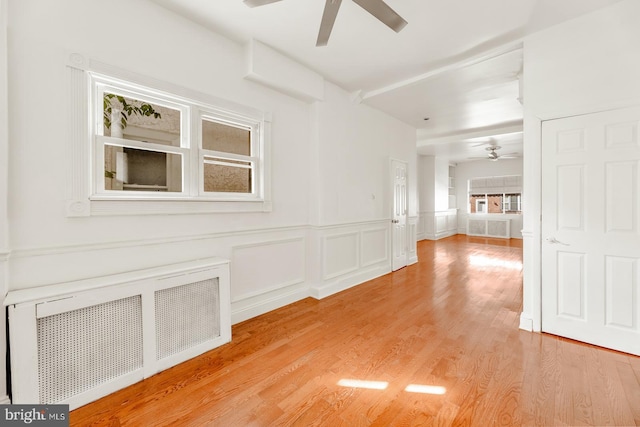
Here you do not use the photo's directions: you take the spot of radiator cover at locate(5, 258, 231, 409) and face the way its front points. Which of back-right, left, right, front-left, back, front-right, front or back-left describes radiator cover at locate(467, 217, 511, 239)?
front-left

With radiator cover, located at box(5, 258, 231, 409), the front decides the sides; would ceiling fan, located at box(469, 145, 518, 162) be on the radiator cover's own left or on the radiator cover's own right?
on the radiator cover's own left

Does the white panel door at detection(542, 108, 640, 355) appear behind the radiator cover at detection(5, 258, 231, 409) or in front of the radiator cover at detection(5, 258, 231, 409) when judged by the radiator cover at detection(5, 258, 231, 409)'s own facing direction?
in front

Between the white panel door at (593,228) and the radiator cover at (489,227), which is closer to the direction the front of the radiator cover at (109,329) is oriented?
the white panel door

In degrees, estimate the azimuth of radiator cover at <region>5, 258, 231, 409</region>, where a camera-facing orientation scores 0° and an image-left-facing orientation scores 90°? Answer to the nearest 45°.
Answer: approximately 315°
